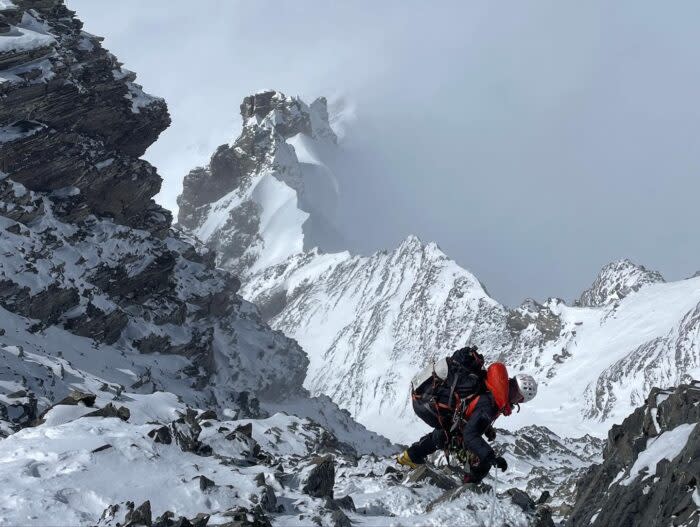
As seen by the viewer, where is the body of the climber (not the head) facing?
to the viewer's right
